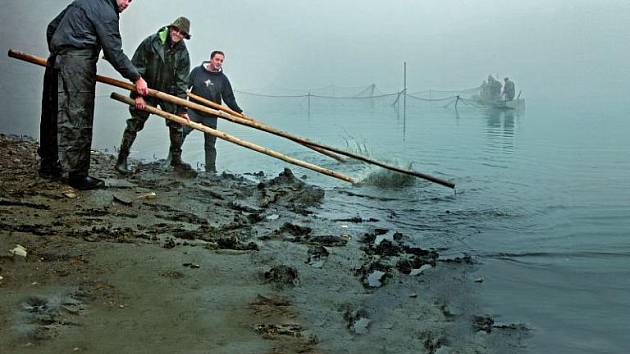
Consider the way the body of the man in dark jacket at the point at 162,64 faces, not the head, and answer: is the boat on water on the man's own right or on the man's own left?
on the man's own left

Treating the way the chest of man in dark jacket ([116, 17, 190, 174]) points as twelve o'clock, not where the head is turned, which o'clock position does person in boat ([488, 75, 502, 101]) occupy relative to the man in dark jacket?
The person in boat is roughly at 9 o'clock from the man in dark jacket.

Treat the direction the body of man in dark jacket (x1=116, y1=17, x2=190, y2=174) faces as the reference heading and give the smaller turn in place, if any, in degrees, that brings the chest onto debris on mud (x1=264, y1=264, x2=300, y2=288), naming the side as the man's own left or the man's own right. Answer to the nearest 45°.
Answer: approximately 45° to the man's own right

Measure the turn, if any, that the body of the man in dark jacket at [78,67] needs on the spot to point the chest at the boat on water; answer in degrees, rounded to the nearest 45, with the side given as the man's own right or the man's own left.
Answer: approximately 45° to the man's own left

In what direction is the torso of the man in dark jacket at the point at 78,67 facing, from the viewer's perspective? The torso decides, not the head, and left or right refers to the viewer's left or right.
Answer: facing to the right of the viewer

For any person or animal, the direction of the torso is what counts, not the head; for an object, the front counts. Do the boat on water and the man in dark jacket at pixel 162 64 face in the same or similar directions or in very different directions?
very different directions

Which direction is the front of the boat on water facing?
to the viewer's left

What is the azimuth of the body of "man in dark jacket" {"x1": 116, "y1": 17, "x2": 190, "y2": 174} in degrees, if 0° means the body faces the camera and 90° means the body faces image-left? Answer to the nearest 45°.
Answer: approximately 315°

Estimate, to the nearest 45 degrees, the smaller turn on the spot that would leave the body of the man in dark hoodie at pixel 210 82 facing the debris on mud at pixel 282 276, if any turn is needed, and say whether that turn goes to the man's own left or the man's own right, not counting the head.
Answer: approximately 45° to the man's own right

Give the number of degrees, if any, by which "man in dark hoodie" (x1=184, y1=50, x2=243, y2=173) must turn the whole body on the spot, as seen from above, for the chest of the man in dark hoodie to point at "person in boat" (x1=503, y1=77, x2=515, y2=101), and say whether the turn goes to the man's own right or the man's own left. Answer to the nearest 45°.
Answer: approximately 90° to the man's own left

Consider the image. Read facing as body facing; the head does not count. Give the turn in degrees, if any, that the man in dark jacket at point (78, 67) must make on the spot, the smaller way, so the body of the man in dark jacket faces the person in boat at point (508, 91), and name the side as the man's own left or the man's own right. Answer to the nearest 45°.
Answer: approximately 45° to the man's own left
